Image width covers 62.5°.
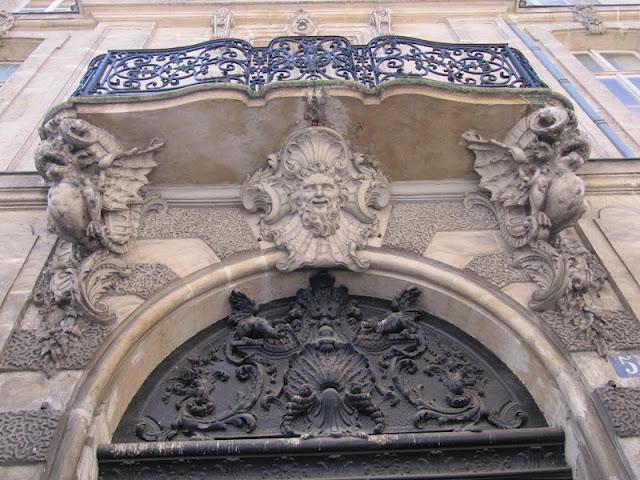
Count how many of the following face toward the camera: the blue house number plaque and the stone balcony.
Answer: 2

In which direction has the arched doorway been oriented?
toward the camera

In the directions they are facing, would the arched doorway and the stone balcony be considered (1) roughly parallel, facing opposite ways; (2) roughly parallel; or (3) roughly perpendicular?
roughly parallel

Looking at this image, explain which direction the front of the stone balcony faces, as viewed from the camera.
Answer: facing the viewer

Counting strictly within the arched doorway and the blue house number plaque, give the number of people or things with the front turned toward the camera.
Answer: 2

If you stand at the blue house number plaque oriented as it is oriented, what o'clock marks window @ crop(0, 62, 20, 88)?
The window is roughly at 2 o'clock from the blue house number plaque.

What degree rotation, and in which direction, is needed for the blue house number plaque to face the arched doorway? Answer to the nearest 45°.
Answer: approximately 45° to its right

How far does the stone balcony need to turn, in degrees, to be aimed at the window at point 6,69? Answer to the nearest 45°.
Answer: approximately 90° to its right

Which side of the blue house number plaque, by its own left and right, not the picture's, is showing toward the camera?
front

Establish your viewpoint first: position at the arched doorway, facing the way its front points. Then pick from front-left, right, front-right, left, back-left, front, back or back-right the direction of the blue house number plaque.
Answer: left
